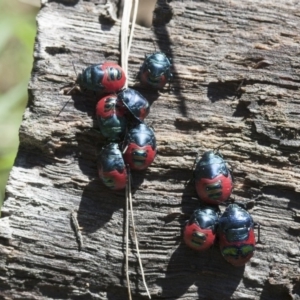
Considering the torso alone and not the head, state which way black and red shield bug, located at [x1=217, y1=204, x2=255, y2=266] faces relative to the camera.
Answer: away from the camera

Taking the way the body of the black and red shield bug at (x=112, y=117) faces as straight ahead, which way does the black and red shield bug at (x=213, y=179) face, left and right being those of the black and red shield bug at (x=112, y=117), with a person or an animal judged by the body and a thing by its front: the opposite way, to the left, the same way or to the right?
the opposite way

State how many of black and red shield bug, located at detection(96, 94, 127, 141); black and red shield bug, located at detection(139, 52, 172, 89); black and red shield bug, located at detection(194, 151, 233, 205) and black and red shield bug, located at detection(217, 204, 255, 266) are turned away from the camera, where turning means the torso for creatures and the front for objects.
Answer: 3

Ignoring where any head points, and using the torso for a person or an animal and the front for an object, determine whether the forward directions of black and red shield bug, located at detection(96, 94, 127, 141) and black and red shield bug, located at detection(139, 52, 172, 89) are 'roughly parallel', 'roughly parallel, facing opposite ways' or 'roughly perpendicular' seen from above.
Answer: roughly parallel, facing opposite ways

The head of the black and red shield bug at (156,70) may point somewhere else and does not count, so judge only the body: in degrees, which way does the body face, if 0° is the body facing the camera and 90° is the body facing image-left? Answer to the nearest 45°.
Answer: approximately 180°

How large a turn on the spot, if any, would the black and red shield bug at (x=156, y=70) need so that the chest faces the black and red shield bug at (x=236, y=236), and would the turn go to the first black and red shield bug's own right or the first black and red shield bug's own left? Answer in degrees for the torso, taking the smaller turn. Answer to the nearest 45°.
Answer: approximately 135° to the first black and red shield bug's own right

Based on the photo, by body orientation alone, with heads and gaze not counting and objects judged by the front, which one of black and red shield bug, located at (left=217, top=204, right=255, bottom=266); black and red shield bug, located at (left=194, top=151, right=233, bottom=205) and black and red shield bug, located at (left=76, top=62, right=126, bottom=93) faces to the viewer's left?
black and red shield bug, located at (left=76, top=62, right=126, bottom=93)

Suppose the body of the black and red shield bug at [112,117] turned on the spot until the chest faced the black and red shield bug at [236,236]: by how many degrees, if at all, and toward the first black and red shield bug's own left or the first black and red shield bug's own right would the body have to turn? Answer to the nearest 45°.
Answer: approximately 45° to the first black and red shield bug's own left

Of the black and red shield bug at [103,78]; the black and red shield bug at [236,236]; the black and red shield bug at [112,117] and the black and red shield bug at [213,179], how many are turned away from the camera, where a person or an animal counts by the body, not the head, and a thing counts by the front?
2

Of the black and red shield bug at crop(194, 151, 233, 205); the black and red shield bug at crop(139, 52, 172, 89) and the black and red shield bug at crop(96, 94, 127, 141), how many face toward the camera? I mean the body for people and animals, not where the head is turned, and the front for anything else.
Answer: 1

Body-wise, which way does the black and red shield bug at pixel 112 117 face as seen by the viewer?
toward the camera

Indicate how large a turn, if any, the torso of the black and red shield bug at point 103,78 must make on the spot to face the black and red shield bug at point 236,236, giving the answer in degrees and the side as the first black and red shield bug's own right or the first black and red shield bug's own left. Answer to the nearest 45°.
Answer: approximately 135° to the first black and red shield bug's own left

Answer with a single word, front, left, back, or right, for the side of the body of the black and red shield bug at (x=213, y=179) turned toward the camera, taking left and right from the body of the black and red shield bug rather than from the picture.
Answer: back

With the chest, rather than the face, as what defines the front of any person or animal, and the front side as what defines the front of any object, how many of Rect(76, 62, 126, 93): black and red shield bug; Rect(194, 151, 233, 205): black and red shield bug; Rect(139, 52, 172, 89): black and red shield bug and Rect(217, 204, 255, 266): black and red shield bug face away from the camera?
3

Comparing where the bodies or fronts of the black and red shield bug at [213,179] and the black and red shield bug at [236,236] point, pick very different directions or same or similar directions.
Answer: same or similar directions
